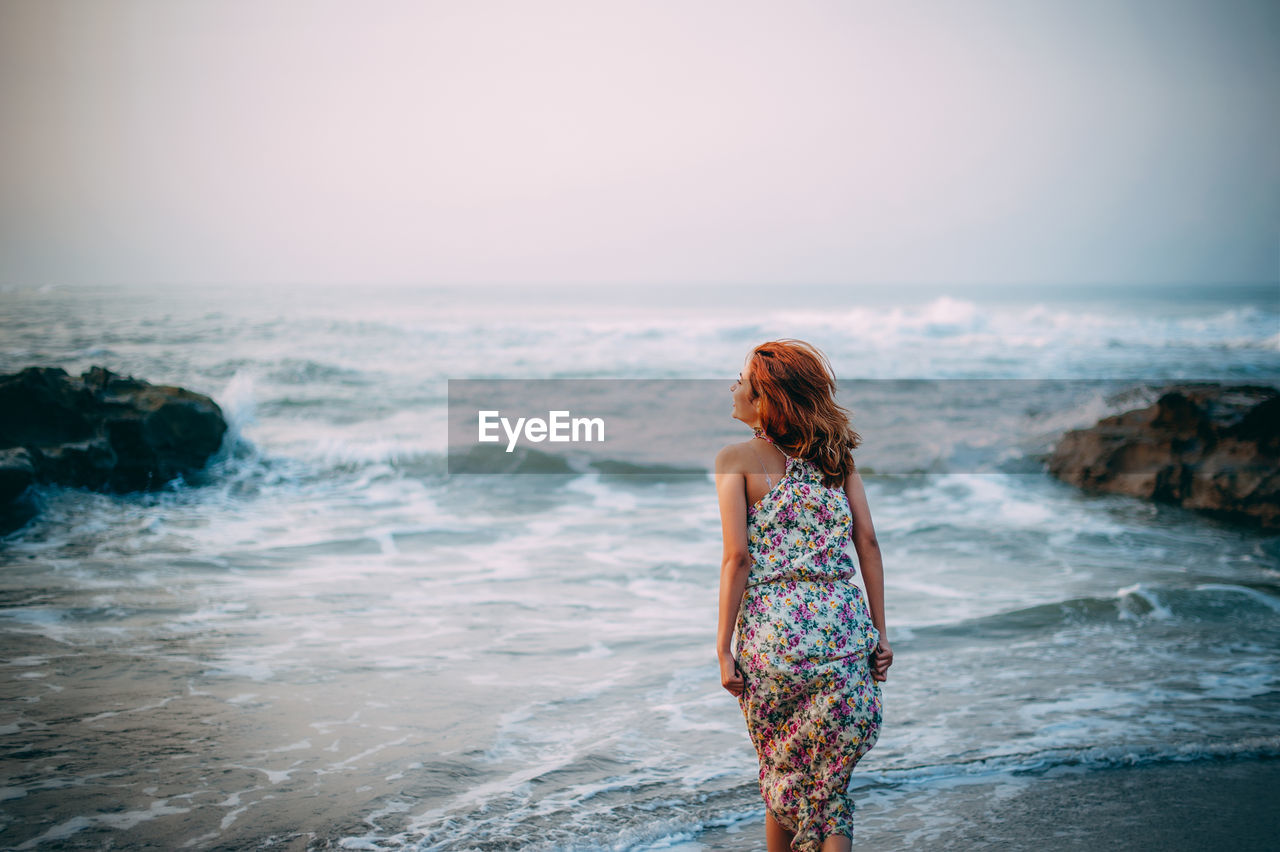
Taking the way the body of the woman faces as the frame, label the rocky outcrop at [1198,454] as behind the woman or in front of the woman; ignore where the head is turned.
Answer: in front

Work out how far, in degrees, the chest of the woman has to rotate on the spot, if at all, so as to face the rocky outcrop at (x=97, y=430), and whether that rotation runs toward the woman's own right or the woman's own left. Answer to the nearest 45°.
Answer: approximately 45° to the woman's own left

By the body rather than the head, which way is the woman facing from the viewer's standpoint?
away from the camera

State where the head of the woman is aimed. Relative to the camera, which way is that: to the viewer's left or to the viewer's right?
to the viewer's left
